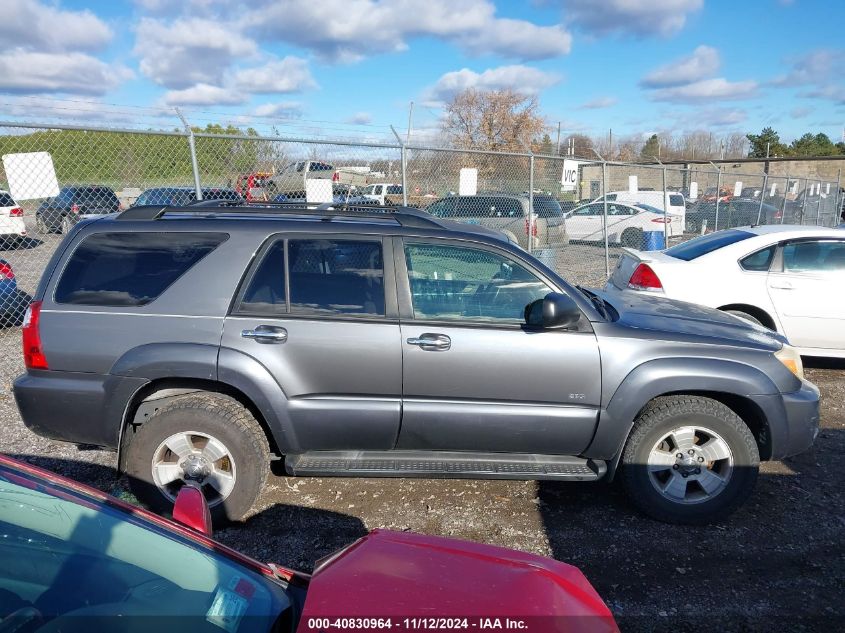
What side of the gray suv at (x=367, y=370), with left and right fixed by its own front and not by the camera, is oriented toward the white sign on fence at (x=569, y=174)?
left

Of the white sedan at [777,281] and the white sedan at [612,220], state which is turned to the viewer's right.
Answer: the white sedan at [777,281]

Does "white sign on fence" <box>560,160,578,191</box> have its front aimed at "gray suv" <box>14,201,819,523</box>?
yes

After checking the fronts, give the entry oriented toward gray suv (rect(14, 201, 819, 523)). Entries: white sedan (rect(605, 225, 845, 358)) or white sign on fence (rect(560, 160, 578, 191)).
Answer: the white sign on fence

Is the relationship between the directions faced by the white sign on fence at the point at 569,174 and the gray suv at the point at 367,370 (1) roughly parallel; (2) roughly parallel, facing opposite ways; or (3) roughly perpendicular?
roughly perpendicular

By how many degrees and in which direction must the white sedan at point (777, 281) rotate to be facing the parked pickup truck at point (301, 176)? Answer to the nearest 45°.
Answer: approximately 90° to its left

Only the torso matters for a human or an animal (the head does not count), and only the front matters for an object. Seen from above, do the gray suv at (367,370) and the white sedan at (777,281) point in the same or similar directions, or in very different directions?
same or similar directions

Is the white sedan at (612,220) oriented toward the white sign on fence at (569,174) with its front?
no

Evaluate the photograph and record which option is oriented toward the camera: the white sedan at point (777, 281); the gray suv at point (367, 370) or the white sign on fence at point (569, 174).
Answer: the white sign on fence

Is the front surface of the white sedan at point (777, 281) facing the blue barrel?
no

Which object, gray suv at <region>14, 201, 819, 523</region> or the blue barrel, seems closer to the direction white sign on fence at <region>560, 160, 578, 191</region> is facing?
the gray suv

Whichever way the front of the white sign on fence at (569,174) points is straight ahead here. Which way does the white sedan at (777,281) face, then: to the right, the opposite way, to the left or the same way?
to the left

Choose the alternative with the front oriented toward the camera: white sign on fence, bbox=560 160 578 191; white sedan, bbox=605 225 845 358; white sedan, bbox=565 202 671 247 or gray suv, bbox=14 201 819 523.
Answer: the white sign on fence

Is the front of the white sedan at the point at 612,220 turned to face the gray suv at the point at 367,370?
no

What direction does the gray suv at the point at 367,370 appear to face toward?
to the viewer's right

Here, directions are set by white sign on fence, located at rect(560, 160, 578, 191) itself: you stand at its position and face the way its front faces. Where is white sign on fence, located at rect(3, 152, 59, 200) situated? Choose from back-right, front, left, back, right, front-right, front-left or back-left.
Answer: front-right

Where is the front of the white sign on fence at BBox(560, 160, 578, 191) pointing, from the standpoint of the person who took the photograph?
facing the viewer
